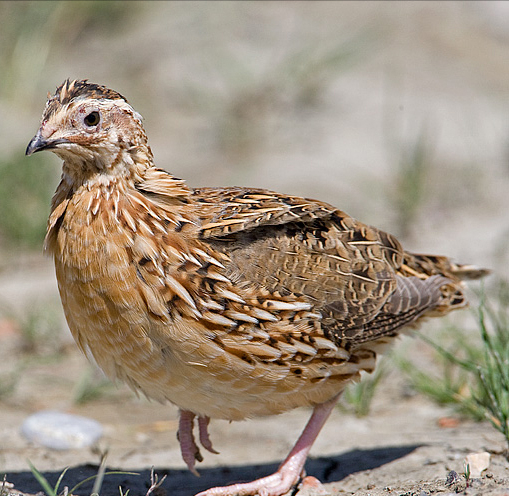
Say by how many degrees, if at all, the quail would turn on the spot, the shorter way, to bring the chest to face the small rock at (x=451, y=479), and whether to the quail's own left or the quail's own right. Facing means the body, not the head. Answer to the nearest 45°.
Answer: approximately 135° to the quail's own left

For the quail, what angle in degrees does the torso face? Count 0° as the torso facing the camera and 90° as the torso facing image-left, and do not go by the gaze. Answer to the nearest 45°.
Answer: approximately 45°

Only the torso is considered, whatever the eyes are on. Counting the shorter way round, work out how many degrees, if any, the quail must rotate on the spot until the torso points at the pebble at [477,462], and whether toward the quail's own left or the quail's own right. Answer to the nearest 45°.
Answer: approximately 135° to the quail's own left

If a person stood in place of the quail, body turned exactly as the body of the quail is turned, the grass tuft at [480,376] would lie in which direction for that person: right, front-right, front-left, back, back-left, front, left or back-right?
back

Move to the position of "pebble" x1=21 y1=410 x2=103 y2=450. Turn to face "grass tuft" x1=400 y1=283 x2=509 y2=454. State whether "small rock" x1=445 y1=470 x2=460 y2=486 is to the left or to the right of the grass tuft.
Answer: right

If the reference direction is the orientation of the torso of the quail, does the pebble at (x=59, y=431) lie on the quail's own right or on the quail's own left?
on the quail's own right
